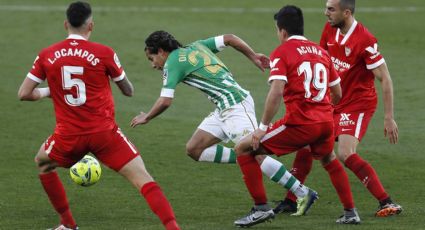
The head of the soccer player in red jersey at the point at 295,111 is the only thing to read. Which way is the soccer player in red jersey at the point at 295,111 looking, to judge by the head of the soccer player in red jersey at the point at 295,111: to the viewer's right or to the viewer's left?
to the viewer's left

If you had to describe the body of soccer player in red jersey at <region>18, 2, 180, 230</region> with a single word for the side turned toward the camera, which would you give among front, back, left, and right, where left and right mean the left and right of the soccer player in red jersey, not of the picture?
back

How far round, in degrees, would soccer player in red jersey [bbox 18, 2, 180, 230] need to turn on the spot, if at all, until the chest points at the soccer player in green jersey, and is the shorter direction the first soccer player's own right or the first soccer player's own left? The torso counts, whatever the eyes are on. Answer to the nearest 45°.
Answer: approximately 45° to the first soccer player's own right

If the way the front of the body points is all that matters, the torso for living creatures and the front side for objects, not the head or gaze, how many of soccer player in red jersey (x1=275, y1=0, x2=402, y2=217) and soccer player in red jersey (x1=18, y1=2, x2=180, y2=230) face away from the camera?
1

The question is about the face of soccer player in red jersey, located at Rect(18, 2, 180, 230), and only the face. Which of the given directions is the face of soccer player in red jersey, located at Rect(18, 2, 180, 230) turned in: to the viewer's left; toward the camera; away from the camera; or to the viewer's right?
away from the camera

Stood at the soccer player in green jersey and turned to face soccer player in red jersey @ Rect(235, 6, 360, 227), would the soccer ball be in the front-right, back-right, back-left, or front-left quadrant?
back-right

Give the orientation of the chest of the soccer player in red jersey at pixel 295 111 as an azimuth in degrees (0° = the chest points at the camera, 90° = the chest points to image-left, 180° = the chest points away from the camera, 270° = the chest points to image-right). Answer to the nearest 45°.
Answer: approximately 135°

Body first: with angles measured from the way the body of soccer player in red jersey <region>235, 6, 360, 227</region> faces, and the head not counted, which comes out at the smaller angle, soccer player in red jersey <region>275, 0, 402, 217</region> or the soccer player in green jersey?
the soccer player in green jersey

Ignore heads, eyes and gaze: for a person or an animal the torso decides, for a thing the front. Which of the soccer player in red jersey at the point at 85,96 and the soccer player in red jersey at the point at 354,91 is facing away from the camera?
the soccer player in red jersey at the point at 85,96
